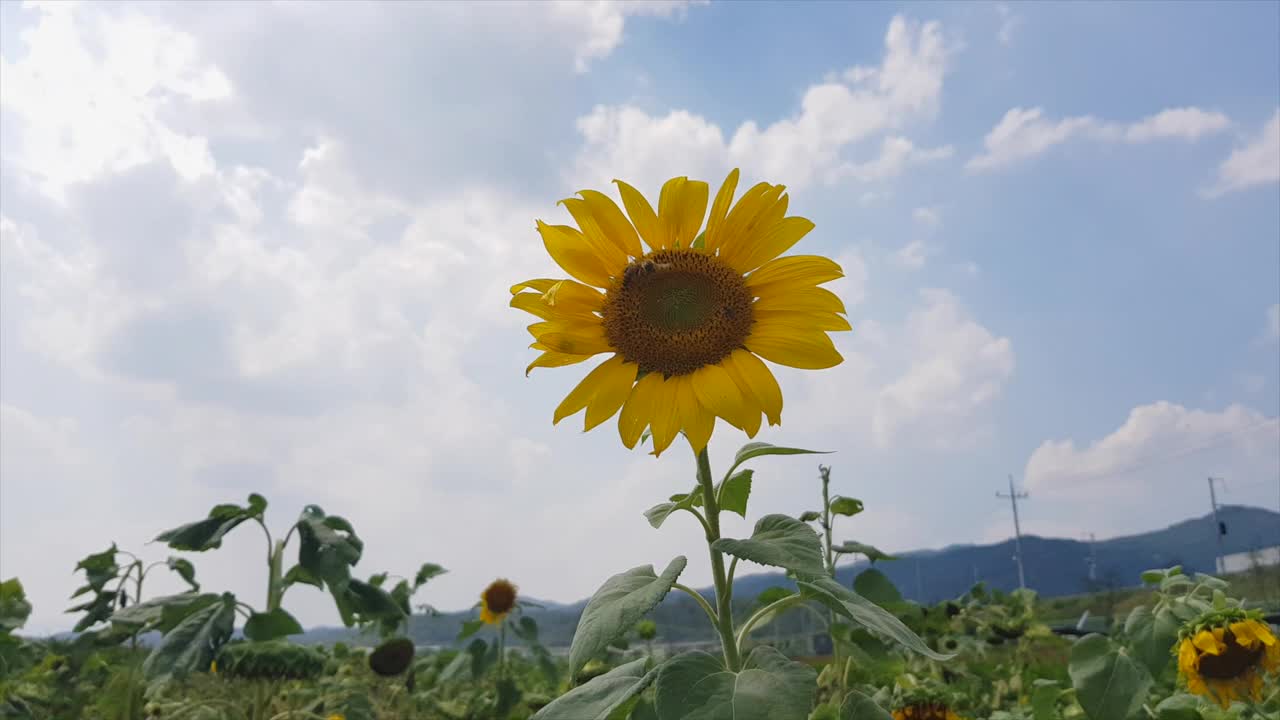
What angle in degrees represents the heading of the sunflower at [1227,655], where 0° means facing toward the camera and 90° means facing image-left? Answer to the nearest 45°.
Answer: approximately 0°

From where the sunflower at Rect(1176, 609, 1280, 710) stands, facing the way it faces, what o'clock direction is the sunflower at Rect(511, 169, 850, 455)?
the sunflower at Rect(511, 169, 850, 455) is roughly at 1 o'clock from the sunflower at Rect(1176, 609, 1280, 710).

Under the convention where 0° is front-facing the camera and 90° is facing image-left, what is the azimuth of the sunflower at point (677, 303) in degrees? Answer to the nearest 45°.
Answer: approximately 0°

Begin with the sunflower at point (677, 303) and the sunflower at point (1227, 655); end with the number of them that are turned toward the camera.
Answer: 2

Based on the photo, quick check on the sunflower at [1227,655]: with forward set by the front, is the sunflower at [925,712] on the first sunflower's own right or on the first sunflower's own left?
on the first sunflower's own right

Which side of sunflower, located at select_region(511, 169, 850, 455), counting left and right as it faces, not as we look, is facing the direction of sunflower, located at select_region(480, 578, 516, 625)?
back

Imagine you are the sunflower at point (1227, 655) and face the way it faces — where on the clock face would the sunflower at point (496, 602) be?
the sunflower at point (496, 602) is roughly at 4 o'clock from the sunflower at point (1227, 655).
